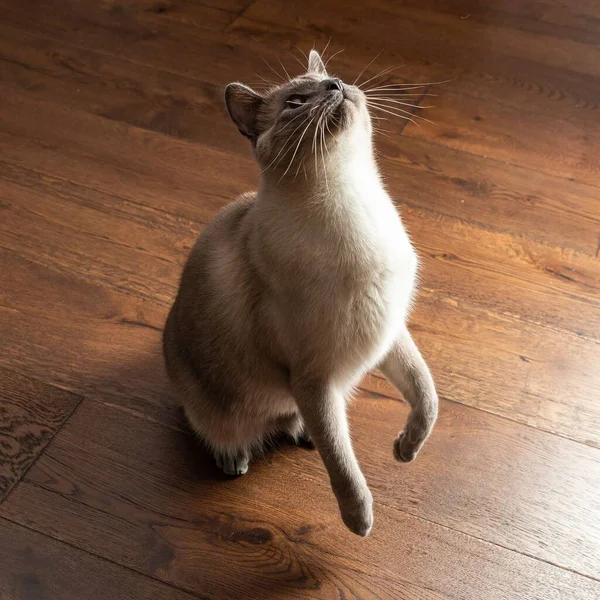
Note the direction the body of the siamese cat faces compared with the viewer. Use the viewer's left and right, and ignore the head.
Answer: facing the viewer and to the right of the viewer
